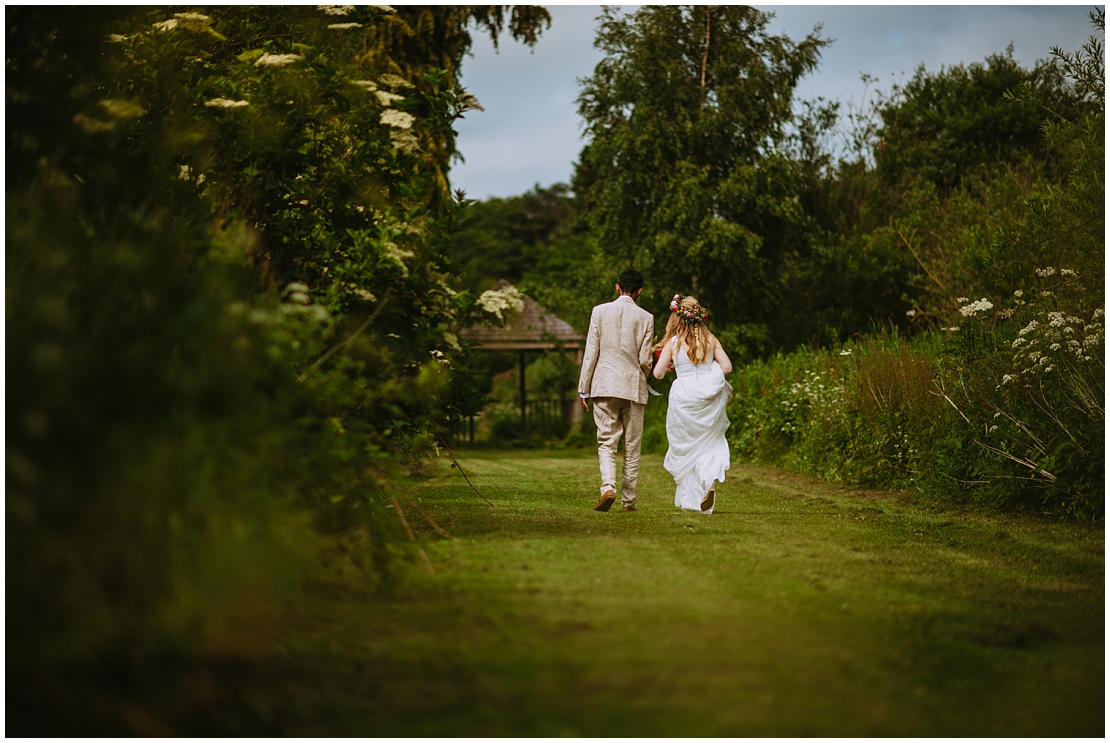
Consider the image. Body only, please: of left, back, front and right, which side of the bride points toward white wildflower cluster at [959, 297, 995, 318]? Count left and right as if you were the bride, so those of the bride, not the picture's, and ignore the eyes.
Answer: right

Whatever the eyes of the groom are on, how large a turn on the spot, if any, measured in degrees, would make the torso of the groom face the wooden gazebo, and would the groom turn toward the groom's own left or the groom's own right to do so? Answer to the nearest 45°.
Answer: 0° — they already face it

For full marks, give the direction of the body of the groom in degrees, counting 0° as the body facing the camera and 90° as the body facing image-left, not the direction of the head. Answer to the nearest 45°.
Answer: approximately 180°

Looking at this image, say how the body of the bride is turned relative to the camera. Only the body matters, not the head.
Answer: away from the camera

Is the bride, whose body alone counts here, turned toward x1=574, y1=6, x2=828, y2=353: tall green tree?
yes

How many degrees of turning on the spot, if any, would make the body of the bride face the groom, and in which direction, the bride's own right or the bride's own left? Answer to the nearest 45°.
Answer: approximately 135° to the bride's own left

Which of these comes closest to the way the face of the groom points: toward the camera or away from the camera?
away from the camera

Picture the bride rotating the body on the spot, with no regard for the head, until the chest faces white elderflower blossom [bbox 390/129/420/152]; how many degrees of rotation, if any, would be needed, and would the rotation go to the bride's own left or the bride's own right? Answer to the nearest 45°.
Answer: approximately 135° to the bride's own left

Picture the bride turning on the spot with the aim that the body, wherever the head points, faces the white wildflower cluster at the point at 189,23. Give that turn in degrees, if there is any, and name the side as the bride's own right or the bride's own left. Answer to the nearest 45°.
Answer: approximately 135° to the bride's own left

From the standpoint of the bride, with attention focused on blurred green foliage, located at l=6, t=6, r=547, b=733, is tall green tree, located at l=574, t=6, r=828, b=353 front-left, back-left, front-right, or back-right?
back-right

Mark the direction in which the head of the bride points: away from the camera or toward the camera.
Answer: away from the camera

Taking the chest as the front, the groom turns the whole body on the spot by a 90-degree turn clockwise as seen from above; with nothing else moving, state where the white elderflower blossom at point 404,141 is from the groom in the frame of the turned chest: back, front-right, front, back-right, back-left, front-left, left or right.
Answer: back-right

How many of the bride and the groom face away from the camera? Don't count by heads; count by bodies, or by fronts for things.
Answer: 2
